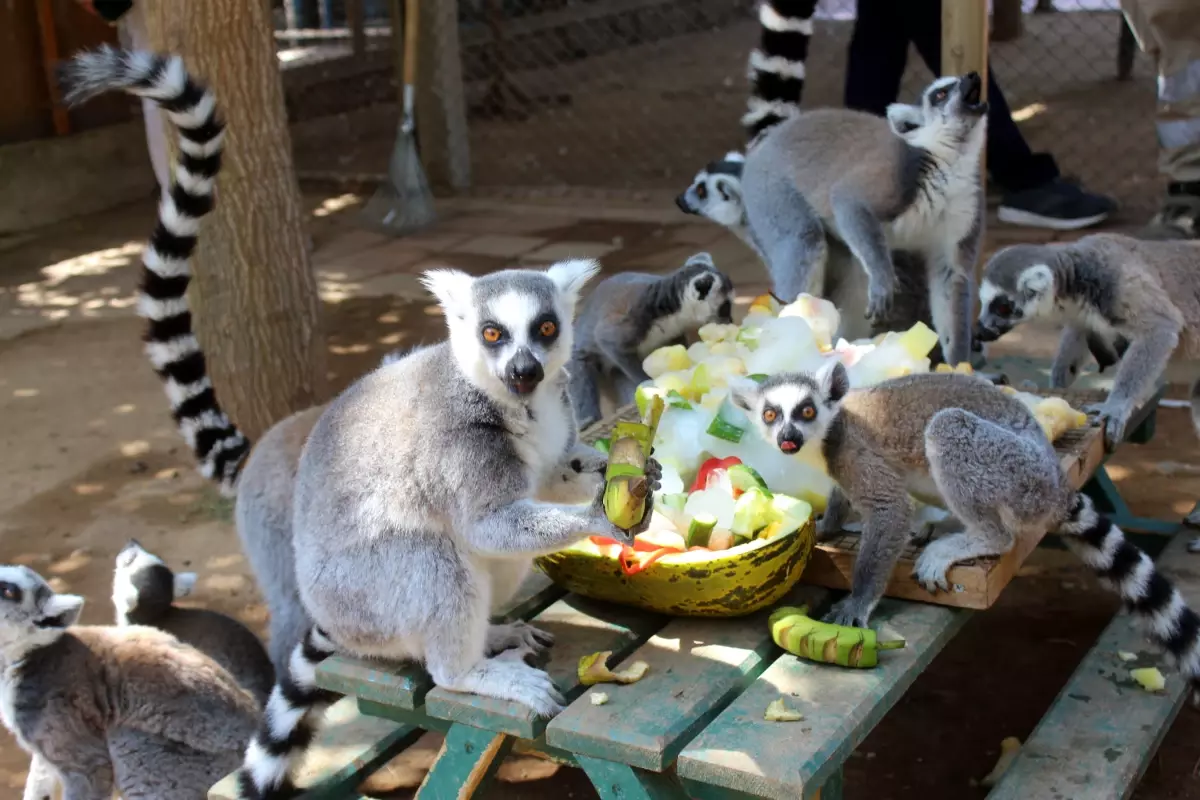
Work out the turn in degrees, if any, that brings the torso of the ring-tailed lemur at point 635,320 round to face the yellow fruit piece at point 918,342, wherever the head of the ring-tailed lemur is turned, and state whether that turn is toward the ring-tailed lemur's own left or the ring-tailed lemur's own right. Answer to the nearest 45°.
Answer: approximately 45° to the ring-tailed lemur's own right

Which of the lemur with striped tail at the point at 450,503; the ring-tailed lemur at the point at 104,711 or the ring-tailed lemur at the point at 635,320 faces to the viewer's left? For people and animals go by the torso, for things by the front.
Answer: the ring-tailed lemur at the point at 104,711

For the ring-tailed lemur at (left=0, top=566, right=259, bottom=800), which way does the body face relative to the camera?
to the viewer's left

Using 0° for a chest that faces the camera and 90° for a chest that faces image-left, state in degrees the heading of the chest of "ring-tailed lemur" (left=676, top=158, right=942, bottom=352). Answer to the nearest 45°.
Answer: approximately 90°

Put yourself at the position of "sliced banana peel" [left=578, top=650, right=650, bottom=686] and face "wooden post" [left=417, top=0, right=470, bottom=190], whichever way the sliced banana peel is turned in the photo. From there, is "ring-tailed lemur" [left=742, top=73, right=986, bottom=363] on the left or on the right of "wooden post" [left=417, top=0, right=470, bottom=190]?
right

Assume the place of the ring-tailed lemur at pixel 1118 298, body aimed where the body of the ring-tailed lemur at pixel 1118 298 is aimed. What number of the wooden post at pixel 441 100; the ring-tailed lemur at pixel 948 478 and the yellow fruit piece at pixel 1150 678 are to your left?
2

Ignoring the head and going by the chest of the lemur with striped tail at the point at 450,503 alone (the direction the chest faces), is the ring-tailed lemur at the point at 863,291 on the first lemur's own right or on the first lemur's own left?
on the first lemur's own left

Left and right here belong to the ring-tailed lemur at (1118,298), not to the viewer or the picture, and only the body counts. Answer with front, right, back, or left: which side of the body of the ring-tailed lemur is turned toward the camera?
left

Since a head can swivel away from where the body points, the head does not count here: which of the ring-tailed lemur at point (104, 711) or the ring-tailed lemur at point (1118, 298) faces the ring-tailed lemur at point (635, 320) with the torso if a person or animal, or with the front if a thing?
the ring-tailed lemur at point (1118, 298)

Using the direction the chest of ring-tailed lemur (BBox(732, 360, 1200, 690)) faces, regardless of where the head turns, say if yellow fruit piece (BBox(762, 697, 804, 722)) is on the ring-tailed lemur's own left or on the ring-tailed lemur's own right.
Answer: on the ring-tailed lemur's own left

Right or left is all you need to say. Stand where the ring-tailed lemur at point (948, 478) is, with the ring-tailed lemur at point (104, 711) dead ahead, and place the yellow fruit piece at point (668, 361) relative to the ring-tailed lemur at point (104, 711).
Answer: right
